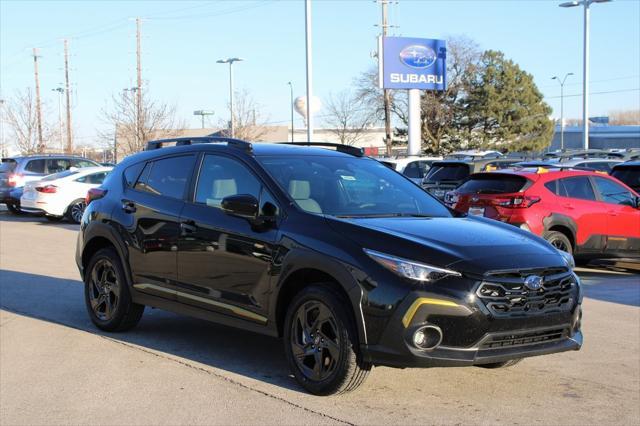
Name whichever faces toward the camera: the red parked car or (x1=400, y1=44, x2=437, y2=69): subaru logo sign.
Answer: the subaru logo sign

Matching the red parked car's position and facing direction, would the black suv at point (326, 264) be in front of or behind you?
behind

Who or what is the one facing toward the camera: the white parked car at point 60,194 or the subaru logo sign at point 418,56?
the subaru logo sign

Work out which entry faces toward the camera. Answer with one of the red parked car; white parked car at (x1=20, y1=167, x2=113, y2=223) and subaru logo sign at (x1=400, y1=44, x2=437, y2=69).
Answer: the subaru logo sign

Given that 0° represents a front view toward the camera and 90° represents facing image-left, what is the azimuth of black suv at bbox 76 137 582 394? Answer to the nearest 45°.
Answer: approximately 315°

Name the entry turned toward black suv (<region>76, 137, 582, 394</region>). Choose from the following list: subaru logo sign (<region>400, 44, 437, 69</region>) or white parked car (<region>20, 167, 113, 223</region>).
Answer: the subaru logo sign

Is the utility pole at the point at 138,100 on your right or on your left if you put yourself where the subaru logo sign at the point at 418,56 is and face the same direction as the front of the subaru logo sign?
on your right

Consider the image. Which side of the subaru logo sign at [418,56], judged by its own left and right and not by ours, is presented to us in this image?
front

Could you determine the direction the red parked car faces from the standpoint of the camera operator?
facing away from the viewer and to the right of the viewer

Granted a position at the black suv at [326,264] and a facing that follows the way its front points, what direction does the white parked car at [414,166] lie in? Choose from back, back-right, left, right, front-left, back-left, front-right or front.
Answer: back-left

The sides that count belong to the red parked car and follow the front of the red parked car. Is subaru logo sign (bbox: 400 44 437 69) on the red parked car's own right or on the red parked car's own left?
on the red parked car's own left

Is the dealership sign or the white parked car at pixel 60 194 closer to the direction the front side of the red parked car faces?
the dealership sign

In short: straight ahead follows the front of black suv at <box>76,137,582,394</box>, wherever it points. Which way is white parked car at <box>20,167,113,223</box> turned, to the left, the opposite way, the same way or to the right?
to the left

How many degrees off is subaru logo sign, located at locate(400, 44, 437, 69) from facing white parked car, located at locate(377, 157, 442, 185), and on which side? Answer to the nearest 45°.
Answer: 0° — it already faces it

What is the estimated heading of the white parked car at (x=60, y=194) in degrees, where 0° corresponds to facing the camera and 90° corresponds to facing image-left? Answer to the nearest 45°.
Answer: approximately 225°

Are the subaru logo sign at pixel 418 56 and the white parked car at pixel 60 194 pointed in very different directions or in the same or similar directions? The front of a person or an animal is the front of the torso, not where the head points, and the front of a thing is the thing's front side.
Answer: very different directions

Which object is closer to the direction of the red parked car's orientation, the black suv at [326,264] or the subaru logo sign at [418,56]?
the subaru logo sign
